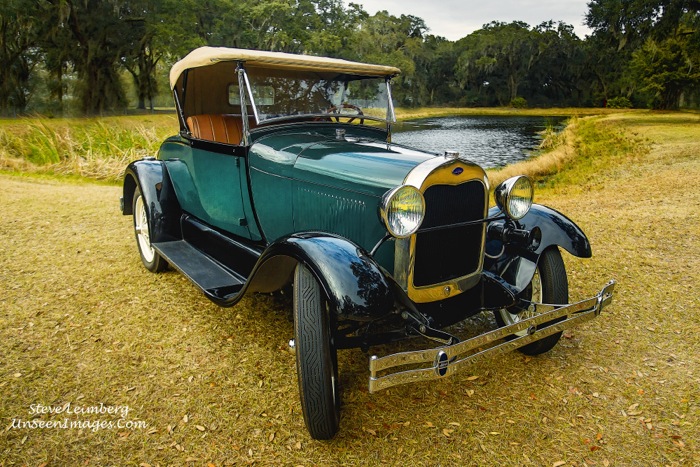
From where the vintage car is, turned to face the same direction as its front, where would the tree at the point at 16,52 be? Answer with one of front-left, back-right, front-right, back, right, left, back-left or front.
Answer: back

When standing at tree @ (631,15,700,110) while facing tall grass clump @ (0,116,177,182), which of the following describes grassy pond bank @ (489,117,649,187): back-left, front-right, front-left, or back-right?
front-left

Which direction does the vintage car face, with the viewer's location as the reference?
facing the viewer and to the right of the viewer

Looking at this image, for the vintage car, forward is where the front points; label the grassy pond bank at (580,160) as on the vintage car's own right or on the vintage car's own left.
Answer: on the vintage car's own left

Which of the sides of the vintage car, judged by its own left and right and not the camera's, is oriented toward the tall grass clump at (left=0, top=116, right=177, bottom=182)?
back

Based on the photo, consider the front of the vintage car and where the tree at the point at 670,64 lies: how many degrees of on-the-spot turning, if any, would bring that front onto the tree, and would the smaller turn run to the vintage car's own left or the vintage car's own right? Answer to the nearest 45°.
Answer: approximately 90° to the vintage car's own left

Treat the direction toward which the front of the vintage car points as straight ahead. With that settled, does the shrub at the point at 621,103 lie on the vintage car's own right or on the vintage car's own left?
on the vintage car's own left
